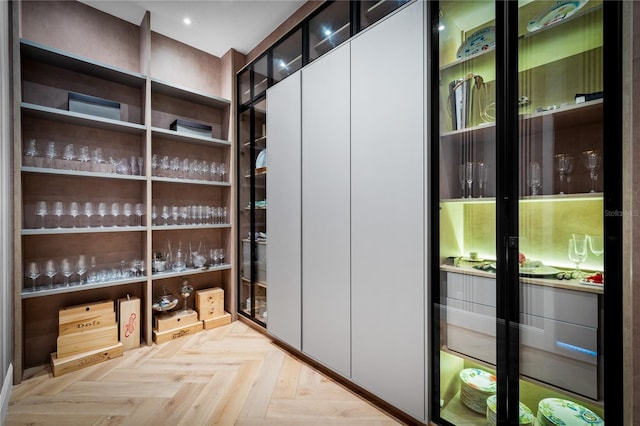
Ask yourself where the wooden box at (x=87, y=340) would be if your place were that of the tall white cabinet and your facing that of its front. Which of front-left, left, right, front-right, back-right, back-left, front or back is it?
front-right

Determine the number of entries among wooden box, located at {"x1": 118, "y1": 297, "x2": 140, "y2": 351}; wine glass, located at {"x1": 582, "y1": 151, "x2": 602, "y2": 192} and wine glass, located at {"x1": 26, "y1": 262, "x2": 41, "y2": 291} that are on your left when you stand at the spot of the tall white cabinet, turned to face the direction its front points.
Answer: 1

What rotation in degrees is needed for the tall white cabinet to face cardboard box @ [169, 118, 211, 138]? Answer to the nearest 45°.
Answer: approximately 90° to its right

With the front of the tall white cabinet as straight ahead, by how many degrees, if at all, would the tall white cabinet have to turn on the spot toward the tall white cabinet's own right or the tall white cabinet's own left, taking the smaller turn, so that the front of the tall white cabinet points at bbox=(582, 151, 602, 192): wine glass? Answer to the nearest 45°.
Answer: approximately 90° to the tall white cabinet's own left

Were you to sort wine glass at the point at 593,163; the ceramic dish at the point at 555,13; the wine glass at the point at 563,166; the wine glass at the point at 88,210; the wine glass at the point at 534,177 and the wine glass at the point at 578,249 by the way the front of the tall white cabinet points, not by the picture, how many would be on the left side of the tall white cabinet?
5

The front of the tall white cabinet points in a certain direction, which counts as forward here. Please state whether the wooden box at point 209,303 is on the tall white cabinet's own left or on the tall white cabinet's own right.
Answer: on the tall white cabinet's own right

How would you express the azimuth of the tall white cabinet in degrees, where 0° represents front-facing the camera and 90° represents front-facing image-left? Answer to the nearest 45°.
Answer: approximately 45°

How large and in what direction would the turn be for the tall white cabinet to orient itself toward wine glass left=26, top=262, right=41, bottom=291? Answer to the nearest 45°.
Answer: approximately 45° to its right

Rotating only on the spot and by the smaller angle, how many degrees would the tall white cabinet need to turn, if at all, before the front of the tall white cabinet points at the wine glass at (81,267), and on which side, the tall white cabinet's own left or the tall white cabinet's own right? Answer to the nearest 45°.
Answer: approximately 45° to the tall white cabinet's own right

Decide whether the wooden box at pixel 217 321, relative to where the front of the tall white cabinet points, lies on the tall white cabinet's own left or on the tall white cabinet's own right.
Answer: on the tall white cabinet's own right

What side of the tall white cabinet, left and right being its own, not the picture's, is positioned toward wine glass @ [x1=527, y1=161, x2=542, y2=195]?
left

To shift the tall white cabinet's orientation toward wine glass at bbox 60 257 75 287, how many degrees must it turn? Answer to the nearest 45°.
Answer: approximately 45° to its right
